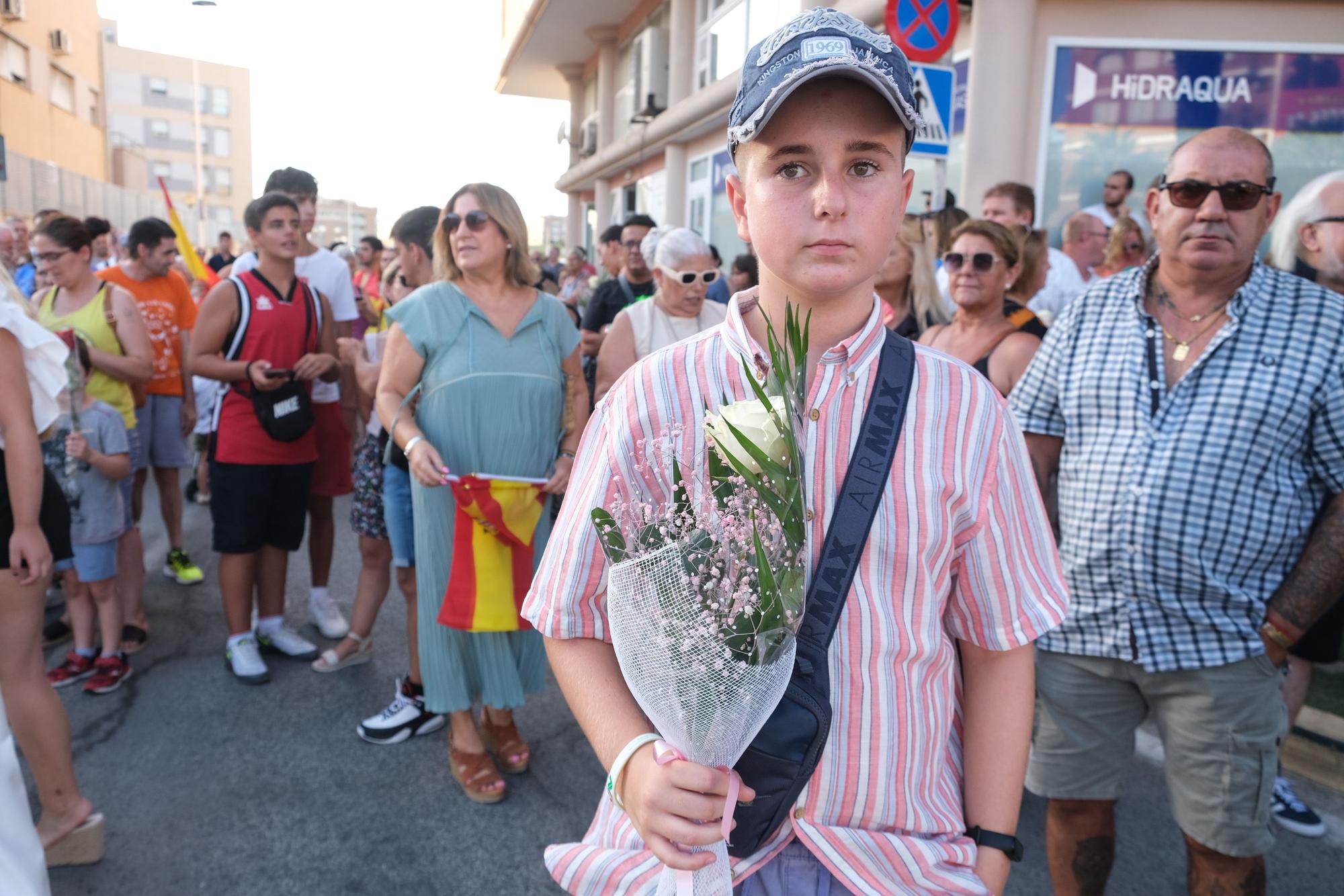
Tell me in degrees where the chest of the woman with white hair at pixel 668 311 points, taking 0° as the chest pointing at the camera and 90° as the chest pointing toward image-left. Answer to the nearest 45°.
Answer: approximately 315°

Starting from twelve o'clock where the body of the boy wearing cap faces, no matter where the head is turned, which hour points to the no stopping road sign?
The no stopping road sign is roughly at 6 o'clock from the boy wearing cap.

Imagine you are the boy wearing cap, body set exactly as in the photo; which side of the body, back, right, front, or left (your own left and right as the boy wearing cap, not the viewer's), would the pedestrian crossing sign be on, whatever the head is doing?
back

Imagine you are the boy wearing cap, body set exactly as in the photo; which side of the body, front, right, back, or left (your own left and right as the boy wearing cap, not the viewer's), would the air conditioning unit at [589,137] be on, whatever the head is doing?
back

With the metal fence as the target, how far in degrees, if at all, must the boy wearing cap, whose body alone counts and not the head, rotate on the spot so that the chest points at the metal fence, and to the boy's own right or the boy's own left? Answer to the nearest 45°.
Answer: approximately 135° to the boy's own right

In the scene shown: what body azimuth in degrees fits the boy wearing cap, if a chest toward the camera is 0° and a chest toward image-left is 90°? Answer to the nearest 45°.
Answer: approximately 0°

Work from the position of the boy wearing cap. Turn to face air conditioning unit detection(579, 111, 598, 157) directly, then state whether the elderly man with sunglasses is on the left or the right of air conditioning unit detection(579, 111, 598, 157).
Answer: right

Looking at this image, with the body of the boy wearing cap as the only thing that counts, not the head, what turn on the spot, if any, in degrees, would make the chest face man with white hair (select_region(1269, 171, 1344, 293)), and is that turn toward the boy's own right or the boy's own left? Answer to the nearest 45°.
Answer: approximately 135° to the boy's own left

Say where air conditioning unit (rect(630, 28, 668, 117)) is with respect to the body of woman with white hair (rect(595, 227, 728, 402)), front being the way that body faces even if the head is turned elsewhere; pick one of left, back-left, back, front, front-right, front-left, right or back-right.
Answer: back-left

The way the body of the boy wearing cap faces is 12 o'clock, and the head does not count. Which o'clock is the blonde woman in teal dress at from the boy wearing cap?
The blonde woman in teal dress is roughly at 5 o'clock from the boy wearing cap.

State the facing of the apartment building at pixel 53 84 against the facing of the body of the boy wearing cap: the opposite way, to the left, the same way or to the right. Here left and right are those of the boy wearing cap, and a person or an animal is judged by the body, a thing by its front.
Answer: to the left
